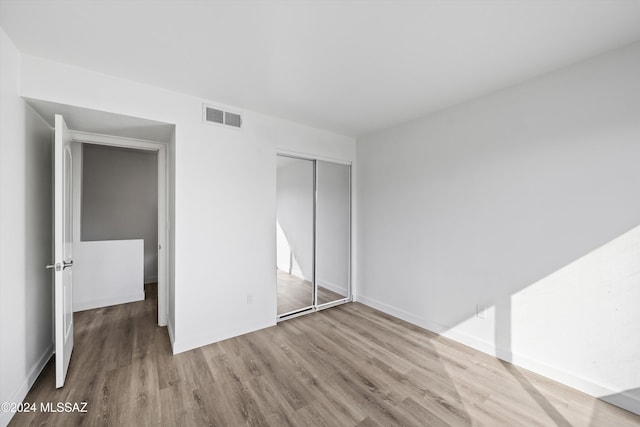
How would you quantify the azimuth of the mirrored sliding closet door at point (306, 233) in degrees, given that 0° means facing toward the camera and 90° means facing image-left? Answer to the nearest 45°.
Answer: approximately 315°
